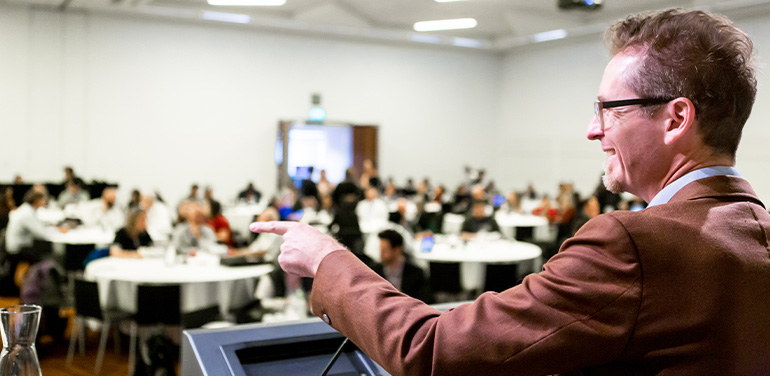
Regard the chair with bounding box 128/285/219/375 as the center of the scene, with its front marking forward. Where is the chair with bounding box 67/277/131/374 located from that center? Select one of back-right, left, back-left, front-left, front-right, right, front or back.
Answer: left

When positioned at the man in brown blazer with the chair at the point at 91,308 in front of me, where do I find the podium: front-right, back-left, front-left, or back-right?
front-left

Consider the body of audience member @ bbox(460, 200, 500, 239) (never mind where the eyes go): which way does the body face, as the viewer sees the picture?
toward the camera

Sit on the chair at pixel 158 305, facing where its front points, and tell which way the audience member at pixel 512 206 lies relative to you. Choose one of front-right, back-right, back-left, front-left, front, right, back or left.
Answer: front

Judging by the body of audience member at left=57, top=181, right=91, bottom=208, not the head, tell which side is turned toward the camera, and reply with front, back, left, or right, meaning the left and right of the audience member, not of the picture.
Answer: front

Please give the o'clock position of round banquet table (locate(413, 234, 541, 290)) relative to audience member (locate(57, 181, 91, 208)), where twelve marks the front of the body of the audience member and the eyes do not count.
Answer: The round banquet table is roughly at 11 o'clock from the audience member.

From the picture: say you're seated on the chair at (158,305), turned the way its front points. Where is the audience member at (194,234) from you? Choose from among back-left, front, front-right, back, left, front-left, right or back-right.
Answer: front-left

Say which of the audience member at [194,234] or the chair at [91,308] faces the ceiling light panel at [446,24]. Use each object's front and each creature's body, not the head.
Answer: the chair

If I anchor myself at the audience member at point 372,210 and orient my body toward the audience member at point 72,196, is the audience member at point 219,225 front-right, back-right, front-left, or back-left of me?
front-left

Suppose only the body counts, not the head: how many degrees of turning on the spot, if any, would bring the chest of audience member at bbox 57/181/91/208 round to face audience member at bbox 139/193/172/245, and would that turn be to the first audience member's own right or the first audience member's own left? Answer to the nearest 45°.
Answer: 0° — they already face them

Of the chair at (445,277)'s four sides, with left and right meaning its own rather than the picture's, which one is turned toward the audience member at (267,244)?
left
